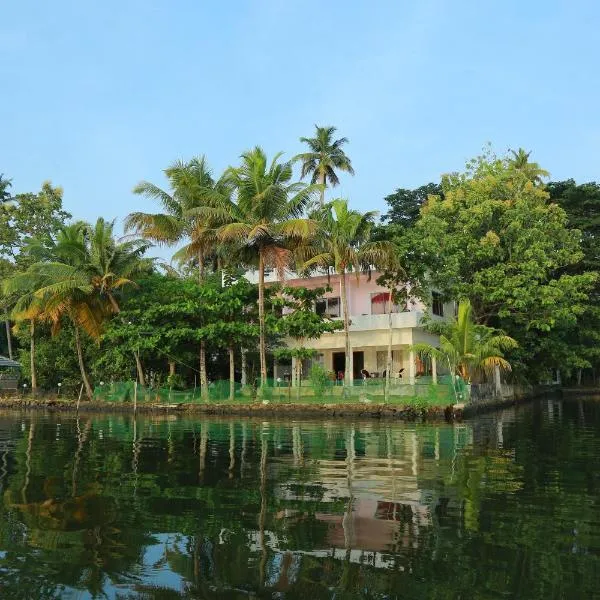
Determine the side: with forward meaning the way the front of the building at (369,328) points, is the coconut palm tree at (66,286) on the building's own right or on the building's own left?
on the building's own right

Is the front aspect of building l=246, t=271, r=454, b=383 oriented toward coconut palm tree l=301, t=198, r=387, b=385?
yes

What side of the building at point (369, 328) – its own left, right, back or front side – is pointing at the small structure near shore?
right

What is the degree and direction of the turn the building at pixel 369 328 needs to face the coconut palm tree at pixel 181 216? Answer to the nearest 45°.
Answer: approximately 45° to its right

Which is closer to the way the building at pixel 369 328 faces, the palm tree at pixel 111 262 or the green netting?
the green netting

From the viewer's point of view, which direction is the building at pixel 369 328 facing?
toward the camera

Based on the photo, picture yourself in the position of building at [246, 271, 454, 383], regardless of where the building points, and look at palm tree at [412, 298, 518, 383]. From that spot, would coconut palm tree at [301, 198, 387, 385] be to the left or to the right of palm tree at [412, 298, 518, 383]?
right

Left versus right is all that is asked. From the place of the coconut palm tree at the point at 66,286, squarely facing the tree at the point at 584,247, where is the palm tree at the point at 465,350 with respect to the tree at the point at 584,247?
right
